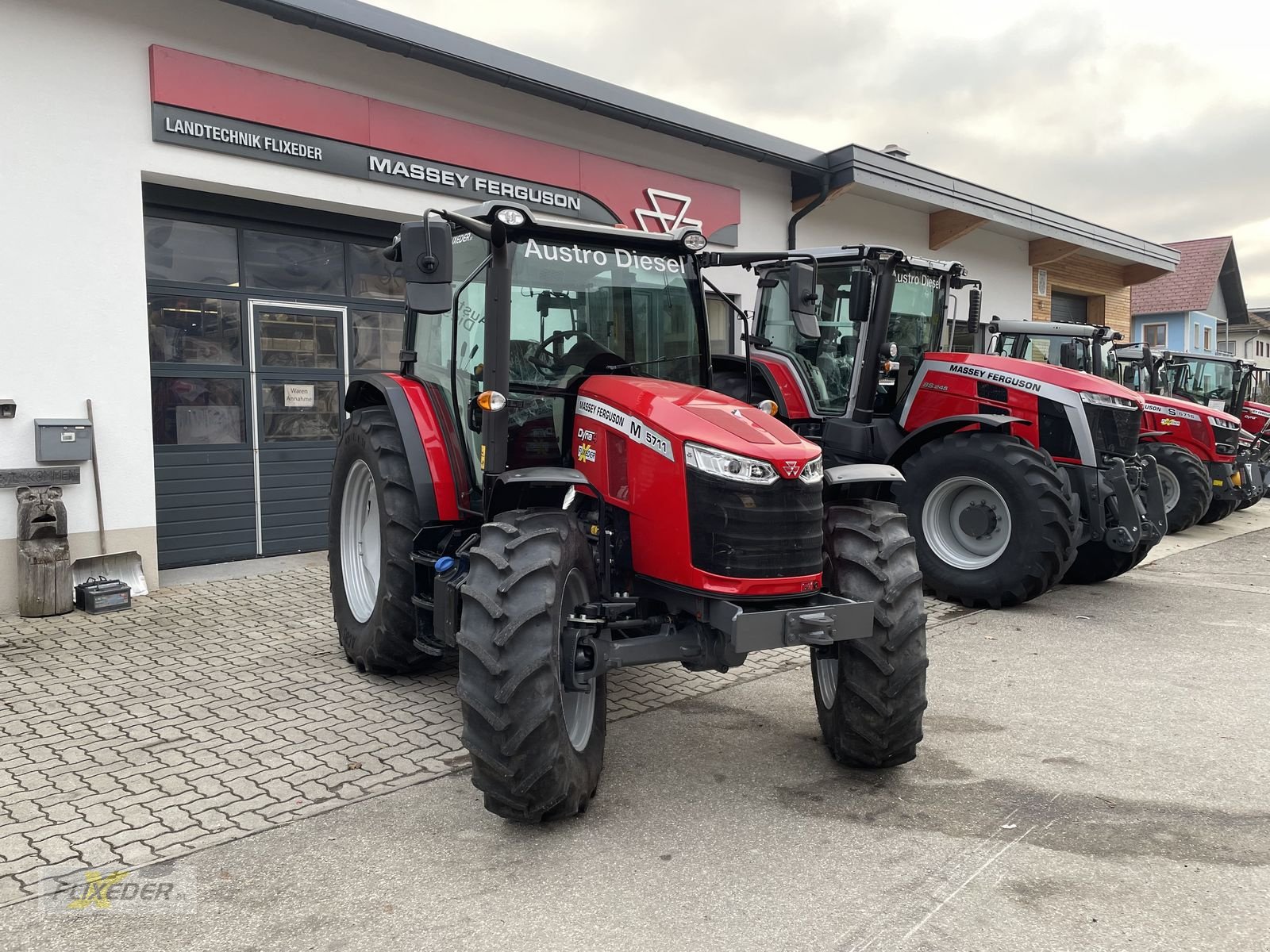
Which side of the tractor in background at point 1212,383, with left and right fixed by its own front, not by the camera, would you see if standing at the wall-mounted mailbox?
right

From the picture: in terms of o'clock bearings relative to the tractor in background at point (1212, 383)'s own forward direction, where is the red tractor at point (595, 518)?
The red tractor is roughly at 2 o'clock from the tractor in background.

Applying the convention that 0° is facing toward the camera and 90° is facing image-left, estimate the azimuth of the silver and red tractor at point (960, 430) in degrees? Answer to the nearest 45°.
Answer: approximately 315°

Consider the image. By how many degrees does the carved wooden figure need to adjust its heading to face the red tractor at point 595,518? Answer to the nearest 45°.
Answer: approximately 45° to its left

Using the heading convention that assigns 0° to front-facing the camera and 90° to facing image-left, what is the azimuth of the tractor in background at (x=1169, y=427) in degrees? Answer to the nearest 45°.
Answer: approximately 315°

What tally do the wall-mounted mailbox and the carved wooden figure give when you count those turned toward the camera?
2

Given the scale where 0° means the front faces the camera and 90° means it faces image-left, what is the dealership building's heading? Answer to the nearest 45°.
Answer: approximately 315°

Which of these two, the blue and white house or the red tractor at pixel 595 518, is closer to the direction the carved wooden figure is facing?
the red tractor
